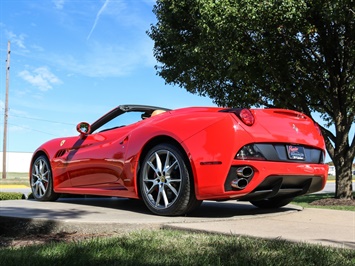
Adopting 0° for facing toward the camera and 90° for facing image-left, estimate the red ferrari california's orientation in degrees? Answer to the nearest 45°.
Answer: approximately 135°

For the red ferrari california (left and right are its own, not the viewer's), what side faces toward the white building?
front

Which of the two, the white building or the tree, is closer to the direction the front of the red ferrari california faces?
the white building

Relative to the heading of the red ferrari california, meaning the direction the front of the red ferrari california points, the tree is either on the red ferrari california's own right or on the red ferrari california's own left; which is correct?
on the red ferrari california's own right
